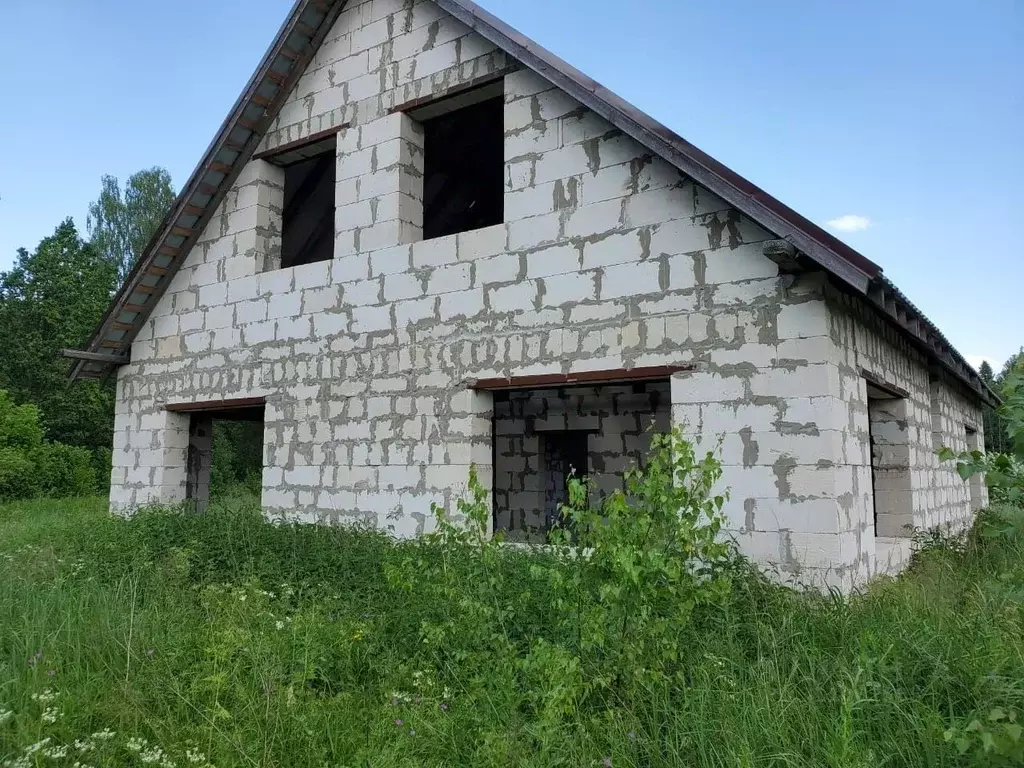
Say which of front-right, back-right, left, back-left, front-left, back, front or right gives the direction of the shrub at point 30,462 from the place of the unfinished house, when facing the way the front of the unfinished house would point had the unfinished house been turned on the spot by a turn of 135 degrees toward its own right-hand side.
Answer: front-left

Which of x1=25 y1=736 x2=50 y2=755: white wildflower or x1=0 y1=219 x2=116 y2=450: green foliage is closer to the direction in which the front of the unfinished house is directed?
the white wildflower

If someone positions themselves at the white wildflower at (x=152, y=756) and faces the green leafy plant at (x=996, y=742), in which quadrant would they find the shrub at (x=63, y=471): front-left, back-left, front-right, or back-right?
back-left

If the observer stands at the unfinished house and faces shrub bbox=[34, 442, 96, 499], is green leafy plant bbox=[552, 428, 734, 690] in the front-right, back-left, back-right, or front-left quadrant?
back-left

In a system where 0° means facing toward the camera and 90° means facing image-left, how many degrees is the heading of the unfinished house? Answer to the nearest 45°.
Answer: approximately 45°

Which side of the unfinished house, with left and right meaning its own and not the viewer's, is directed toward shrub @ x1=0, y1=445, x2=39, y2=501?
right

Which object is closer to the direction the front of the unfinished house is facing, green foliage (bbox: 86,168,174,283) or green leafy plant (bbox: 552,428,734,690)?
the green leafy plant

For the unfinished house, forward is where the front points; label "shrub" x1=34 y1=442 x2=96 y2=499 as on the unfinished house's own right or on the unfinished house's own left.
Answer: on the unfinished house's own right

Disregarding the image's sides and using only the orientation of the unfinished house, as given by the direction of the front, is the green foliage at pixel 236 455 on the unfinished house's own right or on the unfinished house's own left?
on the unfinished house's own right

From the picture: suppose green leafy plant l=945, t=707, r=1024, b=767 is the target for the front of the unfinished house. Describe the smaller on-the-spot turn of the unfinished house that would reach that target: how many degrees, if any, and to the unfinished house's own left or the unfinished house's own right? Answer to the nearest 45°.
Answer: approximately 45° to the unfinished house's own left

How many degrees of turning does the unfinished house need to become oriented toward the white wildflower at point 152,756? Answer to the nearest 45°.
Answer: approximately 45° to its left

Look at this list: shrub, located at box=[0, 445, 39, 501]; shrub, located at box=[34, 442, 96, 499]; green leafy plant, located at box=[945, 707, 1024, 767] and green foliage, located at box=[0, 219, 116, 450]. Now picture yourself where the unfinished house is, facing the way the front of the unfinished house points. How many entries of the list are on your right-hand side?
3
